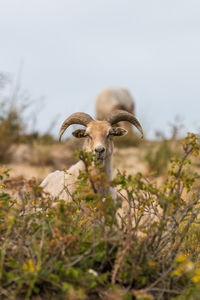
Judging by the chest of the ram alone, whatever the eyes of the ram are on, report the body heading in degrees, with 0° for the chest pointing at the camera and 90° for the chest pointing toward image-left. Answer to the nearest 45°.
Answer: approximately 315°

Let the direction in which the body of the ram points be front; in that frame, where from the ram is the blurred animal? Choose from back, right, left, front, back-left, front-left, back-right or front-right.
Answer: back-left
